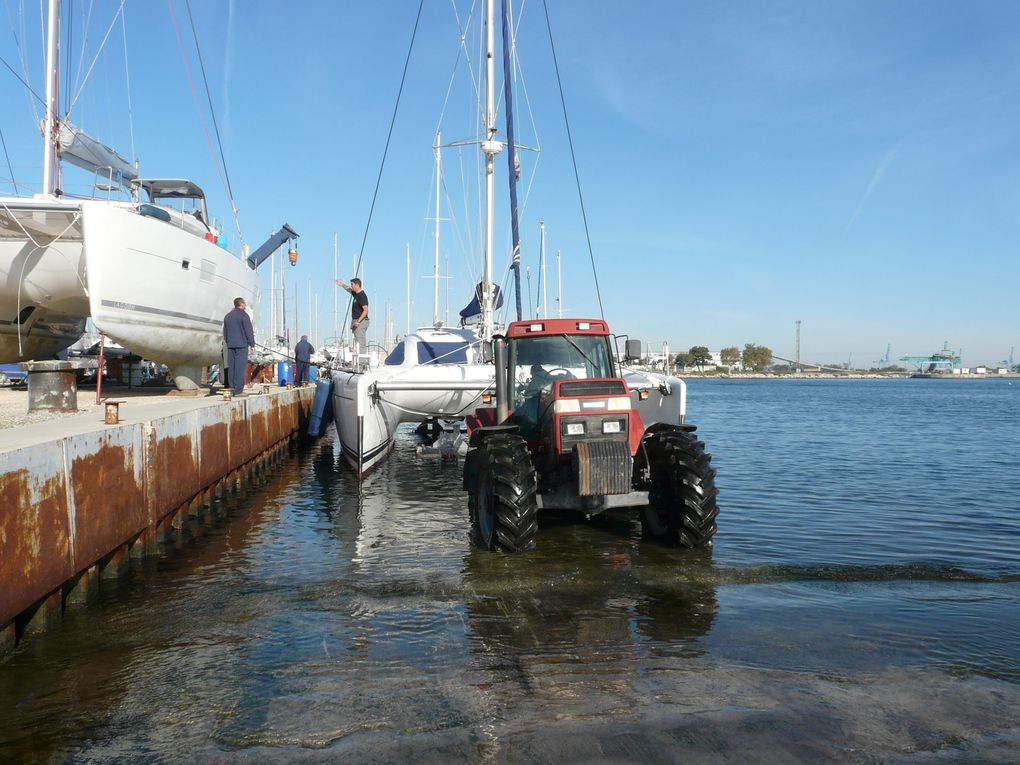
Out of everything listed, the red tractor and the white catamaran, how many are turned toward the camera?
2

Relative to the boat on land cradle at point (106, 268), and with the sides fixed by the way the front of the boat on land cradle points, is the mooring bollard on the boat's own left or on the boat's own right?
on the boat's own left

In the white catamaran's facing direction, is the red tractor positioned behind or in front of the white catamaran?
in front

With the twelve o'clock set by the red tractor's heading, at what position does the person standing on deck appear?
The person standing on deck is roughly at 5 o'clock from the red tractor.

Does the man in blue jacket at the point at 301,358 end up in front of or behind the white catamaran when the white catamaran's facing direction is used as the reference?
behind

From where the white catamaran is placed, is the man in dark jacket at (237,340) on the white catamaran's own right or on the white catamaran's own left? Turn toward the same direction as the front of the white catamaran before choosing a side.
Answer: on the white catamaran's own right

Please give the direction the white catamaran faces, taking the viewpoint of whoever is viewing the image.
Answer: facing the viewer

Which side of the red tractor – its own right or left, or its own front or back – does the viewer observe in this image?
front

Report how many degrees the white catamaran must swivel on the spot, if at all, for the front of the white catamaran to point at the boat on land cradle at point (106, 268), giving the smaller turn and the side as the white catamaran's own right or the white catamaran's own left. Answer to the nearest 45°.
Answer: approximately 90° to the white catamaran's own right

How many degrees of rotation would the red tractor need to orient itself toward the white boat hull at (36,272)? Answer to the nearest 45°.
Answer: approximately 135° to its right
